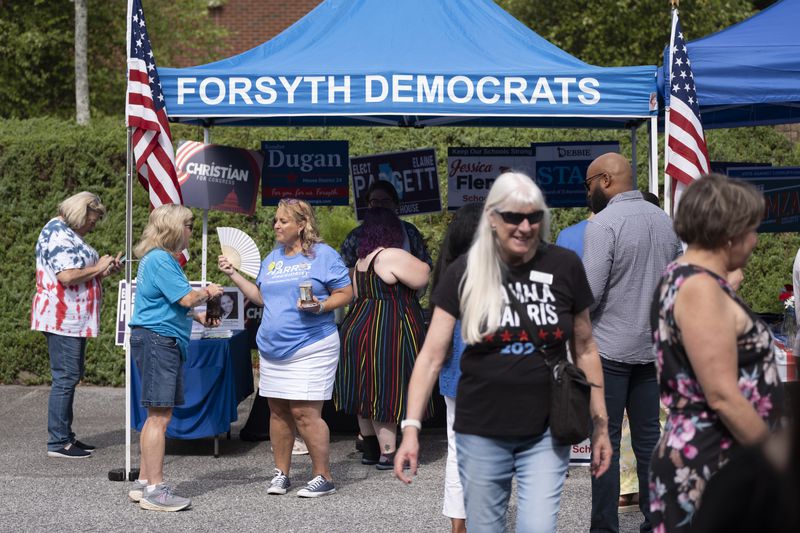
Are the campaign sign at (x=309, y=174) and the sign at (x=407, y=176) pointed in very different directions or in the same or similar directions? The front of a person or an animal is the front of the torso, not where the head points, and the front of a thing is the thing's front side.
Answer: same or similar directions

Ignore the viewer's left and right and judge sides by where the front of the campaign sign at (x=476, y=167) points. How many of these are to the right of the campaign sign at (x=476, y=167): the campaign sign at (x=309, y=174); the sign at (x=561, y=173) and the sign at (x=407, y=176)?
2

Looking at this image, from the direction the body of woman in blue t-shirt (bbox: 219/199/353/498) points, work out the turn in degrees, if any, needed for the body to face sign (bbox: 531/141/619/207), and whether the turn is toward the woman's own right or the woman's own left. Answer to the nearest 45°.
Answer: approximately 180°

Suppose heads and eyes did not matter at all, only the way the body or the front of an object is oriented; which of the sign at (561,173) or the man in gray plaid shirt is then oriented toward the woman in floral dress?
the sign

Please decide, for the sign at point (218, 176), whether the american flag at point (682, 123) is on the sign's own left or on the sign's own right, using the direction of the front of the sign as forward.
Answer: on the sign's own left

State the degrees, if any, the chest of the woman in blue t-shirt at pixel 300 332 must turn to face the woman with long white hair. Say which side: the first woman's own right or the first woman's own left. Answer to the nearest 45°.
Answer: approximately 45° to the first woman's own left

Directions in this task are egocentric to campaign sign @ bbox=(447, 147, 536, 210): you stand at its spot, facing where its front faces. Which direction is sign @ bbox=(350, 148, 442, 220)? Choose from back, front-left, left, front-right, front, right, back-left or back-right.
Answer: right

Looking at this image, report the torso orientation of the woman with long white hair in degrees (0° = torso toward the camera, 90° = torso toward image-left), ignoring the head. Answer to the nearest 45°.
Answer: approximately 0°

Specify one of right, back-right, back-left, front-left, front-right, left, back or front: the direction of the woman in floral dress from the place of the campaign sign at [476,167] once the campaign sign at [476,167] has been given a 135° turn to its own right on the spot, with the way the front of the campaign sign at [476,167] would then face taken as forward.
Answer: back-left

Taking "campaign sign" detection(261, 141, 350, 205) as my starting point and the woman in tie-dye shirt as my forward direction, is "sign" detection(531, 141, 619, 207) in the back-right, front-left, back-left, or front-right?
back-left

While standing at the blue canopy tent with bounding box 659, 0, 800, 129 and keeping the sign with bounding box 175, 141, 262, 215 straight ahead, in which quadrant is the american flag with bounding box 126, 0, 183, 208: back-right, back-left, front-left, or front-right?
front-left

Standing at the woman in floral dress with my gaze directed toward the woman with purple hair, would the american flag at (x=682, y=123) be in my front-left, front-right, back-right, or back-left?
front-right

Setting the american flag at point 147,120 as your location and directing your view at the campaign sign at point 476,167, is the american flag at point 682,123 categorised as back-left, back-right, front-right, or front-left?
front-right

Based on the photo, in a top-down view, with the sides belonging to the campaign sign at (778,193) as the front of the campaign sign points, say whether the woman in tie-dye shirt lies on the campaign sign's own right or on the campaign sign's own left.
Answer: on the campaign sign's own right

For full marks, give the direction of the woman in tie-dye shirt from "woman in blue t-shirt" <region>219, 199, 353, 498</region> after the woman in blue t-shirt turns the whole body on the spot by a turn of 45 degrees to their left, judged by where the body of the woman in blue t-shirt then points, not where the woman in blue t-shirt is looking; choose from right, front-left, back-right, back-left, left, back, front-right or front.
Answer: back-right

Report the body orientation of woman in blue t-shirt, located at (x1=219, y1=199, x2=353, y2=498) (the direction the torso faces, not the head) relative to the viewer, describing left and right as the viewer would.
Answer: facing the viewer and to the left of the viewer

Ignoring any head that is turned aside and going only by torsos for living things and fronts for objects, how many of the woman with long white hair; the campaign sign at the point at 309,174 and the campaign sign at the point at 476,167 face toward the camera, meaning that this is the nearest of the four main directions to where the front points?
3
